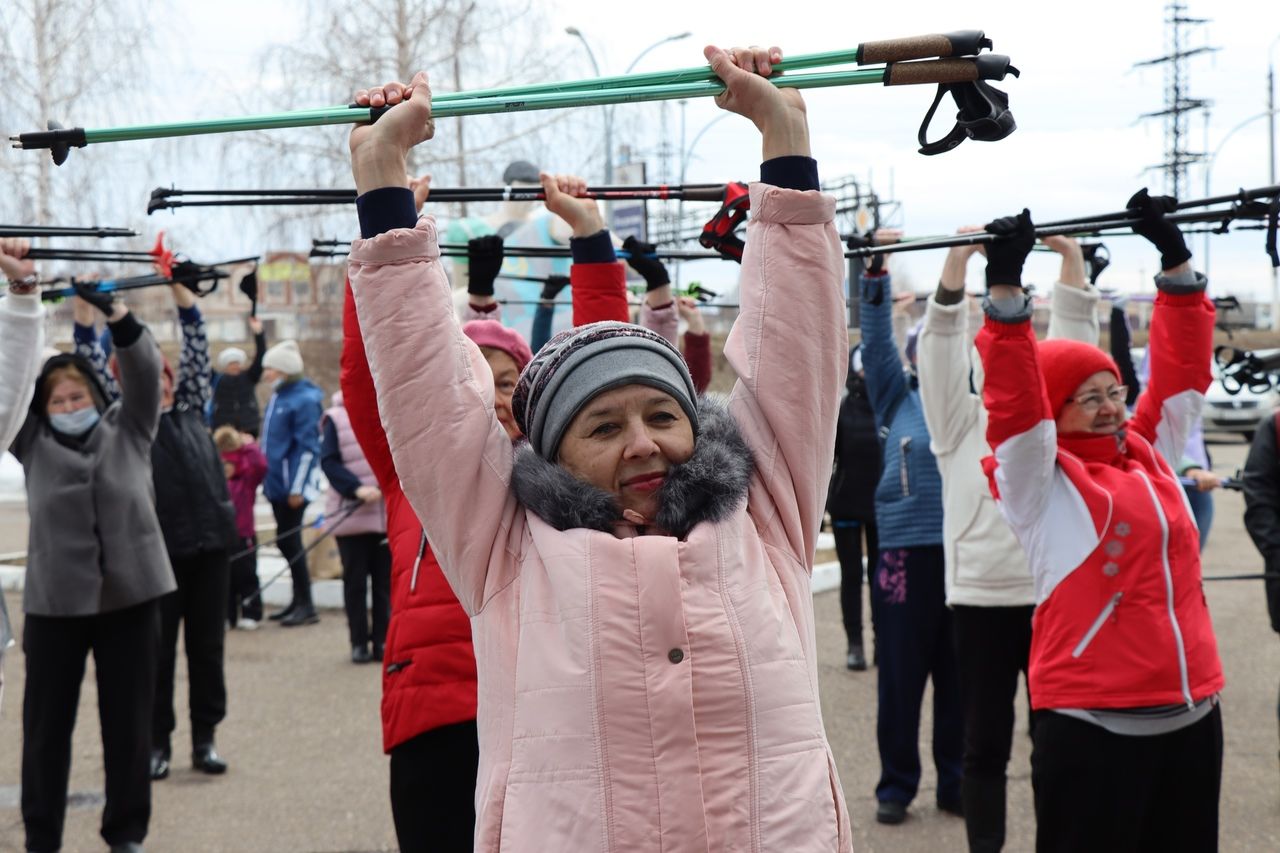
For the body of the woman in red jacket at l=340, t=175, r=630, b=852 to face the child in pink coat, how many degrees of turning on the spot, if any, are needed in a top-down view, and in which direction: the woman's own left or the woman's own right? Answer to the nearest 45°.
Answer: approximately 180°

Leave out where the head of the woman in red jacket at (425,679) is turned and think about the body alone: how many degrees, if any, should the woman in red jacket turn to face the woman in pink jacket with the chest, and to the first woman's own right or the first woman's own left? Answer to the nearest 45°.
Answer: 0° — they already face them

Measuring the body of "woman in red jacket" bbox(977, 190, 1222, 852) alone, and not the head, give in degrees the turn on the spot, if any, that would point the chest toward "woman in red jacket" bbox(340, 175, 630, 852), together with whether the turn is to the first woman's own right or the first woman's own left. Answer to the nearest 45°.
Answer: approximately 90° to the first woman's own right

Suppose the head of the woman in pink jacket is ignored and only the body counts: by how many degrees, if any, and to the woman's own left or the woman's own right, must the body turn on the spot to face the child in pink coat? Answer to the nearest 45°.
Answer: approximately 180°

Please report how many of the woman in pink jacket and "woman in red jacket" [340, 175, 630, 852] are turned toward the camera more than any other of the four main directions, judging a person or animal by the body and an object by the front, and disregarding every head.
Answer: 2

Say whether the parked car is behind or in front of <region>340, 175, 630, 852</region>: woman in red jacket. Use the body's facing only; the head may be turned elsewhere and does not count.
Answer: behind

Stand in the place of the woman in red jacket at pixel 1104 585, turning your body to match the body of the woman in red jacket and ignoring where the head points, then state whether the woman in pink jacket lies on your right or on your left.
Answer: on your right

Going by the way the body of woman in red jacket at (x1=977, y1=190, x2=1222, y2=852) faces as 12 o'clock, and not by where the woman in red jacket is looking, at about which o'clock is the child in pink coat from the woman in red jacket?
The child in pink coat is roughly at 6 o'clock from the woman in red jacket.

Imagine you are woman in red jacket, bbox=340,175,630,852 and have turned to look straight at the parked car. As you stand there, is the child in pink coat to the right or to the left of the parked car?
left

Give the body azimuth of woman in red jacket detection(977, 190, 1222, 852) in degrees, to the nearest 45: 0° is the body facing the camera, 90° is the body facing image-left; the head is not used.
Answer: approximately 315°

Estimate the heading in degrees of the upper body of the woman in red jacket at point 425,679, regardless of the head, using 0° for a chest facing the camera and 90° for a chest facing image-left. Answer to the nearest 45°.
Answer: approximately 0°
